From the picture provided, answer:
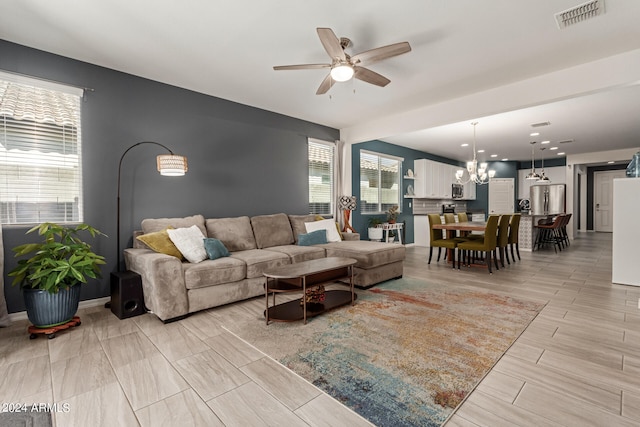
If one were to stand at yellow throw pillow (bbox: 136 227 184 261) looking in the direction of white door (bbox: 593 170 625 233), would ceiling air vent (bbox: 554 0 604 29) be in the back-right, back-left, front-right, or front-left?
front-right

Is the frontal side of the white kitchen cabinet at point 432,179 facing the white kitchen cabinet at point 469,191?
no

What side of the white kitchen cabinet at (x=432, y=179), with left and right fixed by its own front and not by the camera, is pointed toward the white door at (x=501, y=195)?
left

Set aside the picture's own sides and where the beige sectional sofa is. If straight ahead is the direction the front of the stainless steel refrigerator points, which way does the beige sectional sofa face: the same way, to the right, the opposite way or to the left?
to the left

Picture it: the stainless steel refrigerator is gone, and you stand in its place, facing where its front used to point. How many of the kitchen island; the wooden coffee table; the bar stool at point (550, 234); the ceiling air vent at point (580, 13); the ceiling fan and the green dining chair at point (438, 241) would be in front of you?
6

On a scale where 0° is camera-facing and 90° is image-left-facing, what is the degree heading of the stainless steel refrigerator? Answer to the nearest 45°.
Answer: approximately 0°

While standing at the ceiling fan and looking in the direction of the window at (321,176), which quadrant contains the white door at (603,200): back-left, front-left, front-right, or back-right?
front-right

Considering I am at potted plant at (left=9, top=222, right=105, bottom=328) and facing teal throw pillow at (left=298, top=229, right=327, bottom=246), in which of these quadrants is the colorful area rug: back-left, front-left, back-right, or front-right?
front-right

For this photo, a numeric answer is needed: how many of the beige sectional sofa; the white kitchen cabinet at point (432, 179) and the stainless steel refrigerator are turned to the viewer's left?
0

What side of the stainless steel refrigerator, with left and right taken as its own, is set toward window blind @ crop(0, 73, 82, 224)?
front

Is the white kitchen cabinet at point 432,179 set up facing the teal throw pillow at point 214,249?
no

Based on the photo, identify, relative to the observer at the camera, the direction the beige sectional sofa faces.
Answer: facing the viewer and to the right of the viewer

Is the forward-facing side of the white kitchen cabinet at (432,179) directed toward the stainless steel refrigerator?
no

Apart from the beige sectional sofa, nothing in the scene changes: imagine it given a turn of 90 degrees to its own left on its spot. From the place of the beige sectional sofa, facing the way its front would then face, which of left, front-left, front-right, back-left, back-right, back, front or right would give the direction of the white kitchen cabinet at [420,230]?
front

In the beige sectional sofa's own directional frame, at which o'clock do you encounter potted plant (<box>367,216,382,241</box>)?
The potted plant is roughly at 9 o'clock from the beige sectional sofa.

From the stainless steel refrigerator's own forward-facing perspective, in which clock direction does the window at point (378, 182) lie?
The window is roughly at 1 o'clock from the stainless steel refrigerator.

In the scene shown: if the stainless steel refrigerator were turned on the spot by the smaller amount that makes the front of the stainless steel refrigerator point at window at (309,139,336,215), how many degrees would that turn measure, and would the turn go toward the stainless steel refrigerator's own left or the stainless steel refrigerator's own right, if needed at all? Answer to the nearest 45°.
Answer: approximately 45° to the stainless steel refrigerator's own right

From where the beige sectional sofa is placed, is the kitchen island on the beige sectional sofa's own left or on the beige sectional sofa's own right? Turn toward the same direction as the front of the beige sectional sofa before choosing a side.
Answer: on the beige sectional sofa's own left
